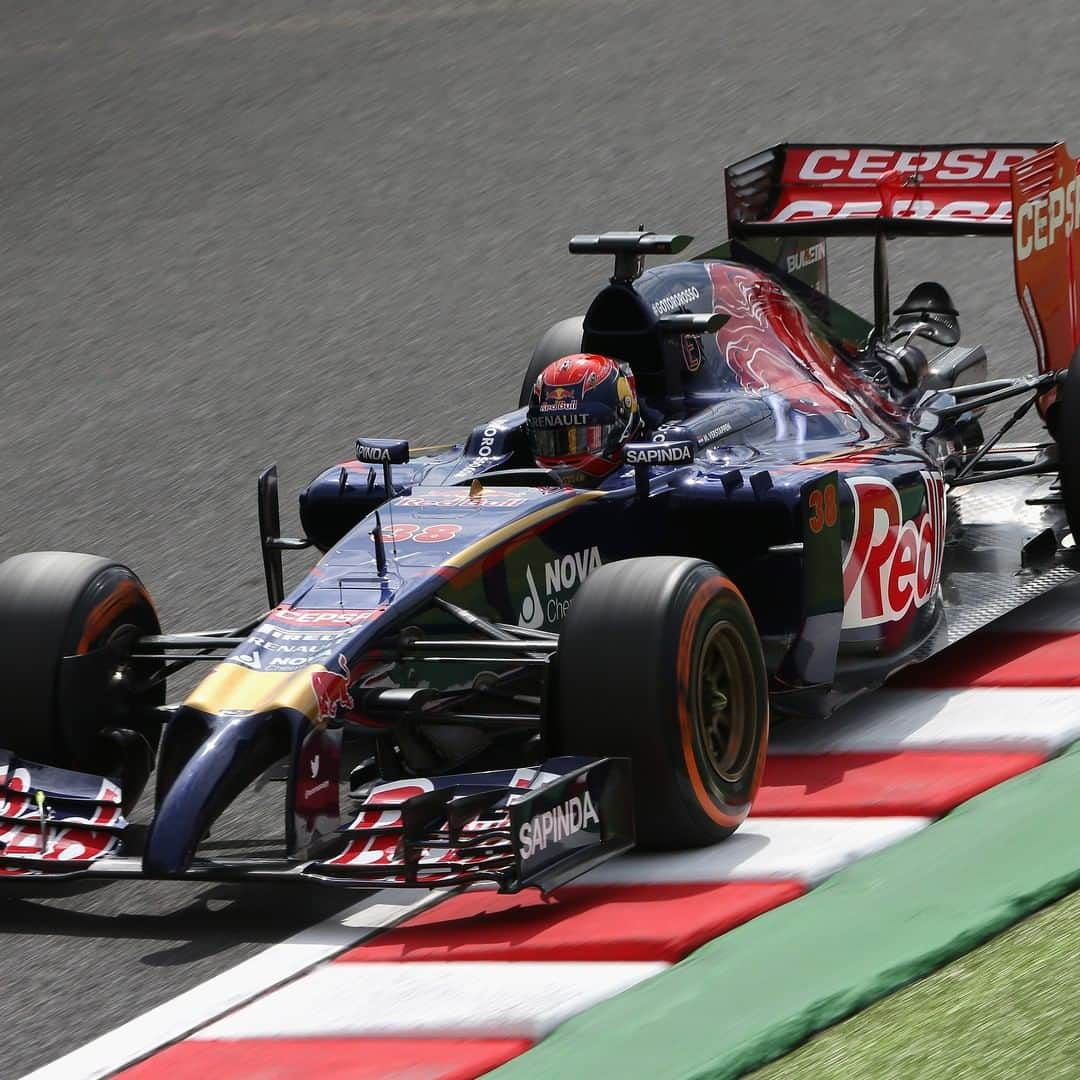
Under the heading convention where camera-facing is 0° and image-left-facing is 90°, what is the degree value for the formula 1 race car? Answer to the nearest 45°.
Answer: approximately 45°
